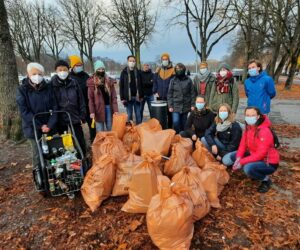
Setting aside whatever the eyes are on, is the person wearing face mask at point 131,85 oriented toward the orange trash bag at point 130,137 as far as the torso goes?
yes

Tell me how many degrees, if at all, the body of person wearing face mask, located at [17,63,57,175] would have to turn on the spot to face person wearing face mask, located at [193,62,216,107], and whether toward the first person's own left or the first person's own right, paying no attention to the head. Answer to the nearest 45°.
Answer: approximately 90° to the first person's own left

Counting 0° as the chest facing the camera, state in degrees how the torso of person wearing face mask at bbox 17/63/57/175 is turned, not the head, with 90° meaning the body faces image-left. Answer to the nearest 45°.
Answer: approximately 0°

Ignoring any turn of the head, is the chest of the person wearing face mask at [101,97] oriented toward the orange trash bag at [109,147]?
yes

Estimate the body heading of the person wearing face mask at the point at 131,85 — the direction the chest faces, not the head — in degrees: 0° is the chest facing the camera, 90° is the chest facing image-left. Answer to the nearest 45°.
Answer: approximately 0°
